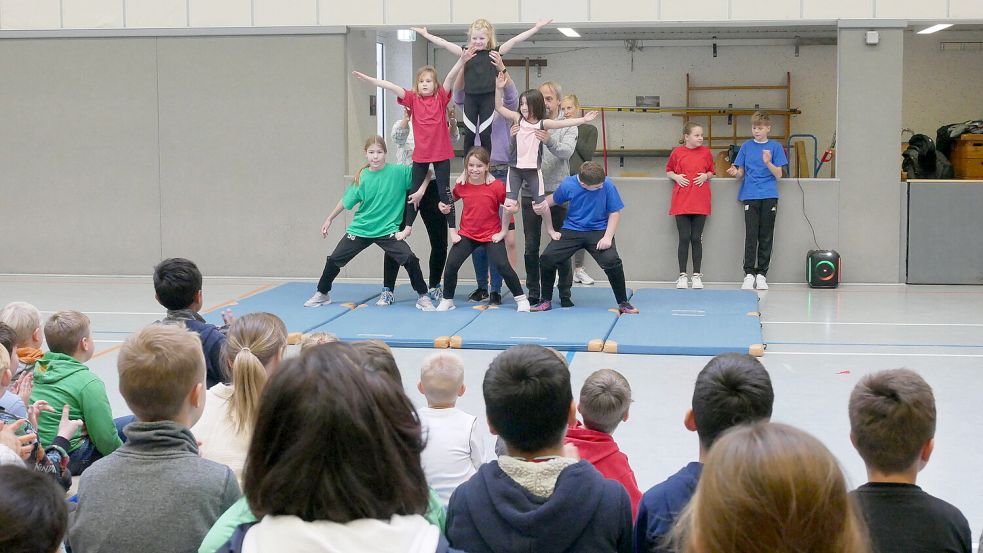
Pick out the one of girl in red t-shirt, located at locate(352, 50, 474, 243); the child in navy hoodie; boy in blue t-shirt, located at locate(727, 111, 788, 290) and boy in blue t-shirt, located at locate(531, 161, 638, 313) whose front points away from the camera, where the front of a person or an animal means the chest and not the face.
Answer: the child in navy hoodie

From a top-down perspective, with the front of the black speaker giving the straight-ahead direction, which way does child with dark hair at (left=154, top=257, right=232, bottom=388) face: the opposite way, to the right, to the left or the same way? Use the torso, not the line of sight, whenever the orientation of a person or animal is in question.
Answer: the opposite way

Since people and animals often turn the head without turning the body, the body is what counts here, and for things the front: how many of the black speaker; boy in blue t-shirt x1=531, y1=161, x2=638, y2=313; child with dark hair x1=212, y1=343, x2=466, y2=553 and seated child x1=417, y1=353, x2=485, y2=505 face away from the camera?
2

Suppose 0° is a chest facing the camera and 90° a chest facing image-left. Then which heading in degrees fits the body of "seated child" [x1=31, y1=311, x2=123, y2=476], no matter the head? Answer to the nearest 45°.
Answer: approximately 225°

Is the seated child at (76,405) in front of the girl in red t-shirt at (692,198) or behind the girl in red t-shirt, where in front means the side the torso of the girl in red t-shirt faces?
in front

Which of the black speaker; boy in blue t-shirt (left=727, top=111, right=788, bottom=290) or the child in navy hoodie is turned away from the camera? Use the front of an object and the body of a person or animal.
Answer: the child in navy hoodie

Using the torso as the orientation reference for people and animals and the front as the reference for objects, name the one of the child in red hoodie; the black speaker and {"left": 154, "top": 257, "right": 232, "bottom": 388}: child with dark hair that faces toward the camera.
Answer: the black speaker

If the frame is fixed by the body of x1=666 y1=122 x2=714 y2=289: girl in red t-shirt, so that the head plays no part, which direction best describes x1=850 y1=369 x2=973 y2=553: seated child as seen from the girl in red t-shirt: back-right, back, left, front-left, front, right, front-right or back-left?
front

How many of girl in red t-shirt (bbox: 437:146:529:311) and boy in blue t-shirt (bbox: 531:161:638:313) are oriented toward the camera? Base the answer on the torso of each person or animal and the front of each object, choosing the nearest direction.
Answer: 2

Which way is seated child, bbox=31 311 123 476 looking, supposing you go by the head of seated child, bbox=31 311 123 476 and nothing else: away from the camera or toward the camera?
away from the camera

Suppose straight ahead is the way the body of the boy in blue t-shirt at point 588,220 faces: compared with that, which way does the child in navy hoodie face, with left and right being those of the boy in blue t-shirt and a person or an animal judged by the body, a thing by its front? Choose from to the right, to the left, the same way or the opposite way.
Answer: the opposite way

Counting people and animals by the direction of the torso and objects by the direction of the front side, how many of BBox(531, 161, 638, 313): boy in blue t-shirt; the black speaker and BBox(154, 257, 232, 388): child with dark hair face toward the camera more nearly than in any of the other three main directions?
2

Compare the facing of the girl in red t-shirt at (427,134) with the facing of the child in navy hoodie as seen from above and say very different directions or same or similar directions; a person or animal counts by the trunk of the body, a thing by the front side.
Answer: very different directions

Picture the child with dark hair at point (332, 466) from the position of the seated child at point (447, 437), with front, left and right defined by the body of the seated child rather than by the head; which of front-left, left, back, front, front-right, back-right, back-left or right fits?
back

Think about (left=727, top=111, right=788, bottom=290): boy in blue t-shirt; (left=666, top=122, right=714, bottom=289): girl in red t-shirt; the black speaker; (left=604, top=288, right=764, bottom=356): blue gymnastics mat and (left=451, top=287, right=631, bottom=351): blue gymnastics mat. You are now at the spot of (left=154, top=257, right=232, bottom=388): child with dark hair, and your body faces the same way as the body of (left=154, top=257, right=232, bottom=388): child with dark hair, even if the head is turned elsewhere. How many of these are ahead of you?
5

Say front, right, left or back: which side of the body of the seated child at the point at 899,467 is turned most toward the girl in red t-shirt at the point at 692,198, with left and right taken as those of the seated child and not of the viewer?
front

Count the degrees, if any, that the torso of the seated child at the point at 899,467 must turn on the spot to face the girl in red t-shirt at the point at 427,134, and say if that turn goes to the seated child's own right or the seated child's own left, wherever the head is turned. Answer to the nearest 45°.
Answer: approximately 45° to the seated child's own left

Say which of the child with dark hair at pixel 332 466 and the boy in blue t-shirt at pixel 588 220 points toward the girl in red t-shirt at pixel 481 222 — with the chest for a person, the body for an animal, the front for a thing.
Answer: the child with dark hair

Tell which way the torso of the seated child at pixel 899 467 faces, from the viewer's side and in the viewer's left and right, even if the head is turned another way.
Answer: facing away from the viewer

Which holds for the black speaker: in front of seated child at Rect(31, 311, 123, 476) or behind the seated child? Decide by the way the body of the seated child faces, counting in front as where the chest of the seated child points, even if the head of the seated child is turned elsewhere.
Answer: in front

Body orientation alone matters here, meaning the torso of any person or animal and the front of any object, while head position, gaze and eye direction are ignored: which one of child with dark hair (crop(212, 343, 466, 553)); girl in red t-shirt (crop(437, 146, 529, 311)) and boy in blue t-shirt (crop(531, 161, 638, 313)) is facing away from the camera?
the child with dark hair

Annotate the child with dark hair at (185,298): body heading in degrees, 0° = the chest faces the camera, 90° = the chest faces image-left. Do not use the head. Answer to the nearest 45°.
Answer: approximately 225°
